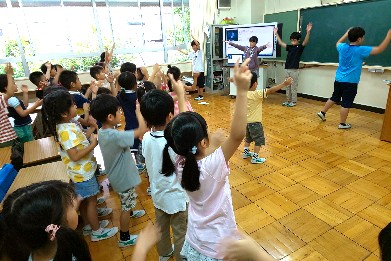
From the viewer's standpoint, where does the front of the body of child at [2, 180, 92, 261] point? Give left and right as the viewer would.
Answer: facing away from the viewer and to the right of the viewer

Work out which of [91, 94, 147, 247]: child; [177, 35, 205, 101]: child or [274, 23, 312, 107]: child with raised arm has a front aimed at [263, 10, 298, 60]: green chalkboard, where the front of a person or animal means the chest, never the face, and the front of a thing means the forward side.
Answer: [91, 94, 147, 247]: child

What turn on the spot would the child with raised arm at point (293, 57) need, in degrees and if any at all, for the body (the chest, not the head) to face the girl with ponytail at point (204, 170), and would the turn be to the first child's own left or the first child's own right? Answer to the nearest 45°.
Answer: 0° — they already face them

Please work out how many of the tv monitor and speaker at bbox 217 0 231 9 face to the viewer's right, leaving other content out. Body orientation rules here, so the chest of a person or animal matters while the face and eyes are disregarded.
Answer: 0

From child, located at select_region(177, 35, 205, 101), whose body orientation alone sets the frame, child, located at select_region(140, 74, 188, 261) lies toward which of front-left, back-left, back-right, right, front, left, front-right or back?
front-left

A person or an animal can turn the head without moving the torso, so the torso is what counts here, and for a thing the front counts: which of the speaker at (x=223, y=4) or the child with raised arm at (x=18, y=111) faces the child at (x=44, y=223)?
the speaker

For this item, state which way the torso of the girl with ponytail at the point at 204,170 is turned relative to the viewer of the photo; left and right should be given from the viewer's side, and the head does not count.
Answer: facing away from the viewer and to the right of the viewer

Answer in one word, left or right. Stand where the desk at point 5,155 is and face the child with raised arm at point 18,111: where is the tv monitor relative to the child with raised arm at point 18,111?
right

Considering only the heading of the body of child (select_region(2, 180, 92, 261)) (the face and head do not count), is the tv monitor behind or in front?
in front

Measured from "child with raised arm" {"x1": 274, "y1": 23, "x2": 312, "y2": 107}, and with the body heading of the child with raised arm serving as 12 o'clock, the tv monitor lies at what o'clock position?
The tv monitor is roughly at 4 o'clock from the child with raised arm.

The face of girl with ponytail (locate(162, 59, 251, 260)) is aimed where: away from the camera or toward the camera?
away from the camera

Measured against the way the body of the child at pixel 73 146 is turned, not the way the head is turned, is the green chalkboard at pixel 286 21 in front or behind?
in front
